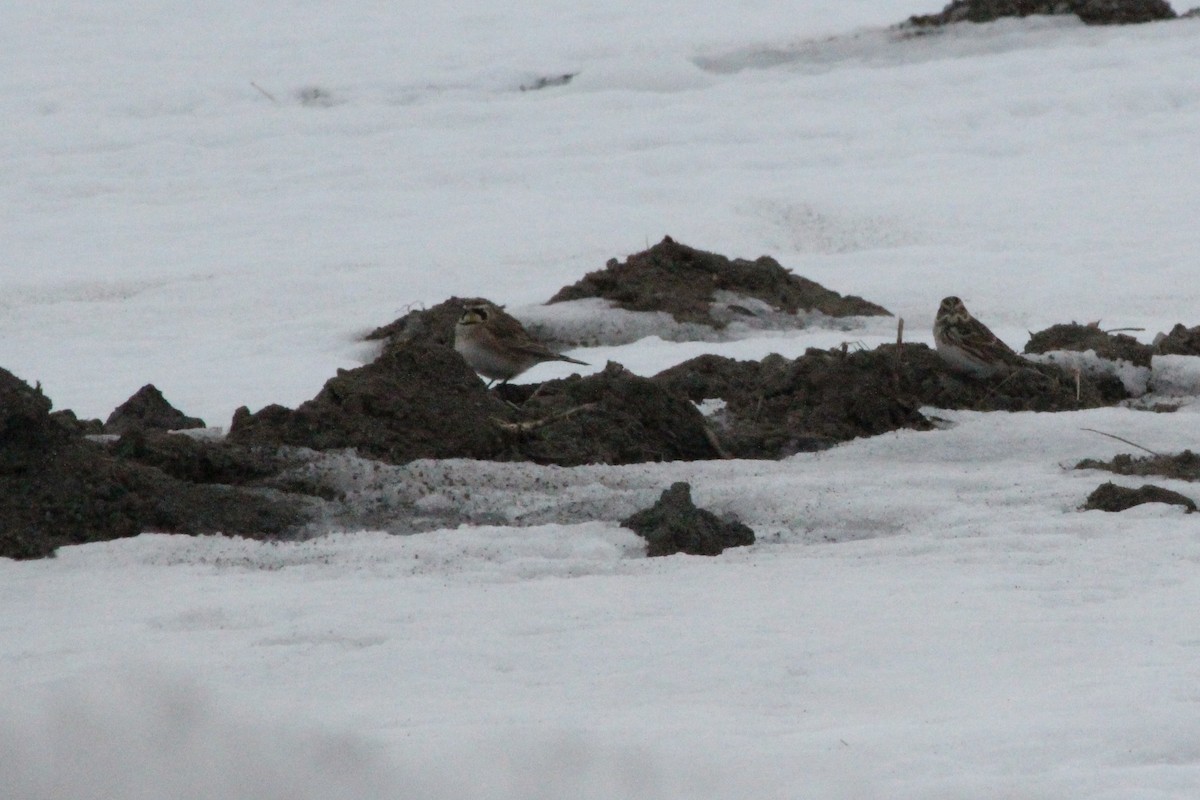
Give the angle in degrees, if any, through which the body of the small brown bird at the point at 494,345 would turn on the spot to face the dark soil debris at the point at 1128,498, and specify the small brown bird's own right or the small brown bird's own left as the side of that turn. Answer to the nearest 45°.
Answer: approximately 135° to the small brown bird's own left

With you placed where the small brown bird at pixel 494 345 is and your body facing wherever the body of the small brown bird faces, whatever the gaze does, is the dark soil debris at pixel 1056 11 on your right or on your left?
on your right

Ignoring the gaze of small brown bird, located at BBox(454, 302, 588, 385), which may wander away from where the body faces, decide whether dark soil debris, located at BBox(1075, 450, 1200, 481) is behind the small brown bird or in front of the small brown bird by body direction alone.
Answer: behind

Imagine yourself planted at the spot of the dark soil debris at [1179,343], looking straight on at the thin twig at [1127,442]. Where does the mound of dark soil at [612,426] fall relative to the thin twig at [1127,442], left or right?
right

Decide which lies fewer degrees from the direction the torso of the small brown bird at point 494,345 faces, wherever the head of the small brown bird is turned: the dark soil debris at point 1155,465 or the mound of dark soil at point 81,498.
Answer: the mound of dark soil

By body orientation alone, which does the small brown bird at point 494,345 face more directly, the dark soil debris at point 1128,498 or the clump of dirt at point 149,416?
the clump of dirt

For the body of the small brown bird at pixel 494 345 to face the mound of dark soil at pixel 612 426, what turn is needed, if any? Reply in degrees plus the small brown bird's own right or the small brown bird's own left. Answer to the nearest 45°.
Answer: approximately 90° to the small brown bird's own left

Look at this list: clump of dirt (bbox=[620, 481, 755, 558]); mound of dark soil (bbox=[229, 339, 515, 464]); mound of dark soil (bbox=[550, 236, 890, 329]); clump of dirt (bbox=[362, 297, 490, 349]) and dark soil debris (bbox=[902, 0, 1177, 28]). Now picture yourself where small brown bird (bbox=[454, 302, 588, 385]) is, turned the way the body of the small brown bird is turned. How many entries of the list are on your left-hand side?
2

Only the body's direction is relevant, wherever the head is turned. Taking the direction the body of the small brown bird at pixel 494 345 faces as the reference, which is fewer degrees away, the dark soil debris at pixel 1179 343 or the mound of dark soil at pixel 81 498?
the mound of dark soil

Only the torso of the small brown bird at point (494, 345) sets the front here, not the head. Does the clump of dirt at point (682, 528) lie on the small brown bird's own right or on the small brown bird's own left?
on the small brown bird's own left

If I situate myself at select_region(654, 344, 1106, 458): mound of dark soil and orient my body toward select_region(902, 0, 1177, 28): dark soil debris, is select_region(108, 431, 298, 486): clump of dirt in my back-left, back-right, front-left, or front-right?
back-left

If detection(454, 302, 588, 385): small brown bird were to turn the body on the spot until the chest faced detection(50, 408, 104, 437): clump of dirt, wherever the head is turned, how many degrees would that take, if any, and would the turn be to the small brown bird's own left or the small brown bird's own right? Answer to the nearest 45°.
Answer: approximately 45° to the small brown bird's own left

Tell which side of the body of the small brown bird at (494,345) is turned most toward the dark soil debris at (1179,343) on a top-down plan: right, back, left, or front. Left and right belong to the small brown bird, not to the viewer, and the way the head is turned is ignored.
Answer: back

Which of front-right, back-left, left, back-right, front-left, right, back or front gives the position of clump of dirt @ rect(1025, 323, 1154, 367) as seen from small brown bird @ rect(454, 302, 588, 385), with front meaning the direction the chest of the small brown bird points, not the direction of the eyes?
back

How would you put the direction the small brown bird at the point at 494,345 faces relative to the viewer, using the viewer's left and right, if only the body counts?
facing to the left of the viewer

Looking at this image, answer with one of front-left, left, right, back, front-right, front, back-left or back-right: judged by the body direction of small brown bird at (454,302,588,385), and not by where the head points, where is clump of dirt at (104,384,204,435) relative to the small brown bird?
front-left
